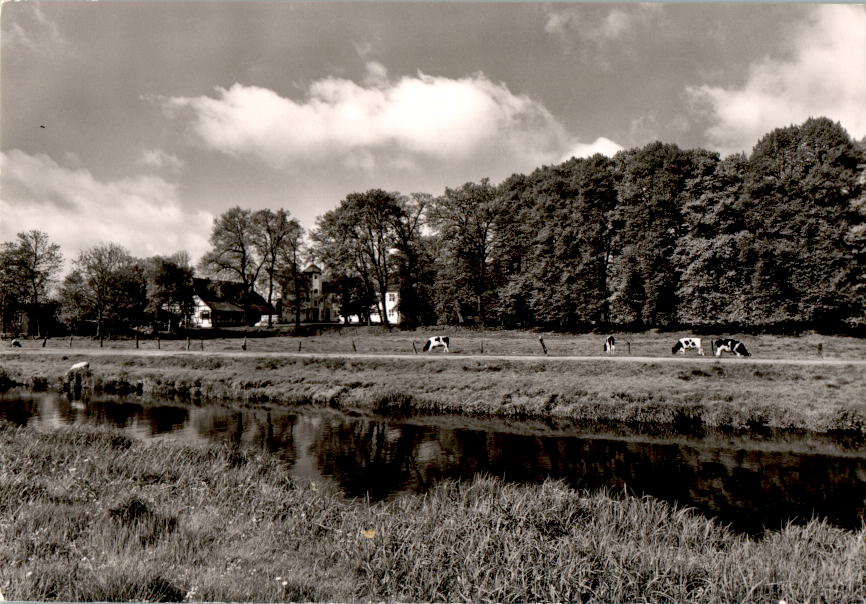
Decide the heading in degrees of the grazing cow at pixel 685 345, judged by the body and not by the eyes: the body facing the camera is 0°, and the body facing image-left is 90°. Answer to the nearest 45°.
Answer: approximately 90°

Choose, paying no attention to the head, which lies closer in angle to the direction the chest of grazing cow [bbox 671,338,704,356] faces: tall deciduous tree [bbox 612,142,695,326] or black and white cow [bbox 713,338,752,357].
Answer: the tall deciduous tree
